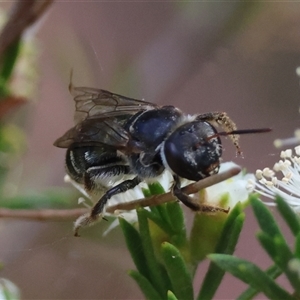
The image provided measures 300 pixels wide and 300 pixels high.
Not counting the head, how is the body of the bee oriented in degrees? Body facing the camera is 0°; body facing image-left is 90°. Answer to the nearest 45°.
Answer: approximately 315°
